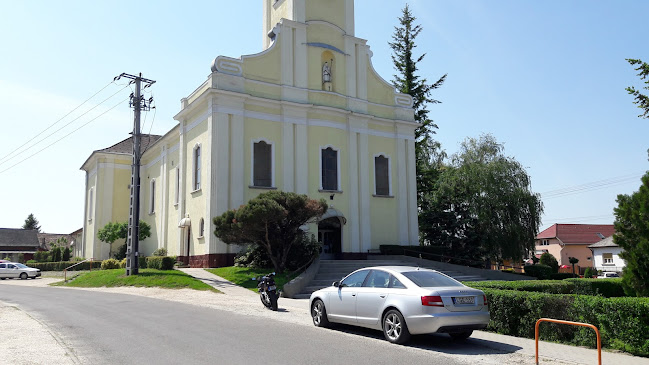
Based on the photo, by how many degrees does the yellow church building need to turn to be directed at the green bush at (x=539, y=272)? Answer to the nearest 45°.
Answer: approximately 45° to its left

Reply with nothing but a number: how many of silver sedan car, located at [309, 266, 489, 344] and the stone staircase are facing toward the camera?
1

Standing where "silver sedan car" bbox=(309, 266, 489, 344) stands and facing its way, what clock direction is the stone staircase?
The stone staircase is roughly at 1 o'clock from the silver sedan car.

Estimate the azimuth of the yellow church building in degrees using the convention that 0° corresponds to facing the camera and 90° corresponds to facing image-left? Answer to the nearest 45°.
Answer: approximately 315°

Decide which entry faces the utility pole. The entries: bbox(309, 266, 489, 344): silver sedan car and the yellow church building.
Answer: the silver sedan car

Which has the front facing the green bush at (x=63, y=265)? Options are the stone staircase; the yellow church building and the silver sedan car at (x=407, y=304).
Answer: the silver sedan car

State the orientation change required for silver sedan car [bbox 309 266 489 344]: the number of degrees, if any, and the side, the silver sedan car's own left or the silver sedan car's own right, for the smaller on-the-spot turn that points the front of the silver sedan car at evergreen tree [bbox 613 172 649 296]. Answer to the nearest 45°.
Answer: approximately 90° to the silver sedan car's own right

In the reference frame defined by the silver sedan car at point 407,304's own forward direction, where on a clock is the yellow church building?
The yellow church building is roughly at 1 o'clock from the silver sedan car.

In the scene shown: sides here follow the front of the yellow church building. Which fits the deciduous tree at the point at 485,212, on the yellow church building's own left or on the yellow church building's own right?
on the yellow church building's own left

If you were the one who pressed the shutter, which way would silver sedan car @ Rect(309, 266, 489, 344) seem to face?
facing away from the viewer and to the left of the viewer

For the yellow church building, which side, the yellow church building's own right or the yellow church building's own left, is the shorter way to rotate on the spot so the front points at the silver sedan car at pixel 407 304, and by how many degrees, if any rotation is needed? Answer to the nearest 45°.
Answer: approximately 45° to the yellow church building's own right

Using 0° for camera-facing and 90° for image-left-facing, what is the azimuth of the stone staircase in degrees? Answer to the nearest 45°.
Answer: approximately 0°

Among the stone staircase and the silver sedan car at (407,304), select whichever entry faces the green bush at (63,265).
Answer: the silver sedan car

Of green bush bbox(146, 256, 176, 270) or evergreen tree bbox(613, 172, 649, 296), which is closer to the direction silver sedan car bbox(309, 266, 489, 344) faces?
the green bush

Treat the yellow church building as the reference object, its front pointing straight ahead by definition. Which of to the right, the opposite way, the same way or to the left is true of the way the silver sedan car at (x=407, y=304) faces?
the opposite way
